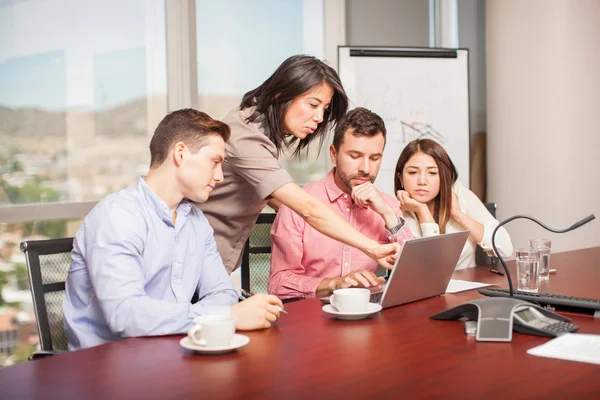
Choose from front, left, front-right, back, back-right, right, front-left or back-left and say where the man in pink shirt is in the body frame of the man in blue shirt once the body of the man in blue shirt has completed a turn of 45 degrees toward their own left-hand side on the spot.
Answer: front-left

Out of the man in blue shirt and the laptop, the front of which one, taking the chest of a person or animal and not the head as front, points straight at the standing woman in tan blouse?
the laptop

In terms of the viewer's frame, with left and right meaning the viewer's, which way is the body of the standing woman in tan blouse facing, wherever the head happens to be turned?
facing to the right of the viewer

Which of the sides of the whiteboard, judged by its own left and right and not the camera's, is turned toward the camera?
front

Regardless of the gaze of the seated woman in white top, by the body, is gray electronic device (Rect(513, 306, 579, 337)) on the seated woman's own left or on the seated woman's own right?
on the seated woman's own left

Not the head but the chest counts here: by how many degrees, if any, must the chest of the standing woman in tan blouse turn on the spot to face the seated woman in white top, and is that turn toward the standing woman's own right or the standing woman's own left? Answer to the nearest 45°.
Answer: approximately 45° to the standing woman's own left

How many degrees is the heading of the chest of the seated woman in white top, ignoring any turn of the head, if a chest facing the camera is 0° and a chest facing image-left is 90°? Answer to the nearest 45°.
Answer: approximately 45°

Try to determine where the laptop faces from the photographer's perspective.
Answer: facing away from the viewer and to the left of the viewer

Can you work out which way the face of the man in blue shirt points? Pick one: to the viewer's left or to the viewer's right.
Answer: to the viewer's right

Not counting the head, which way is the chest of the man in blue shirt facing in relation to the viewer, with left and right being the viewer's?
facing the viewer and to the right of the viewer

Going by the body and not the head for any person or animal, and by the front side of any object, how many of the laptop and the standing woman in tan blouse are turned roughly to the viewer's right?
1

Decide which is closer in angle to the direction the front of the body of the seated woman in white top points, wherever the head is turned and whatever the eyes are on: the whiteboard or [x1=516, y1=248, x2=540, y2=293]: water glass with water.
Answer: the water glass with water

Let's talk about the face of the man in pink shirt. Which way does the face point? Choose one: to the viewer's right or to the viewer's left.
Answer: to the viewer's right

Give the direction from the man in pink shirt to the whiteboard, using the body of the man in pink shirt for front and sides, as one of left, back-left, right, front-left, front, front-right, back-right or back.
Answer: back-left
